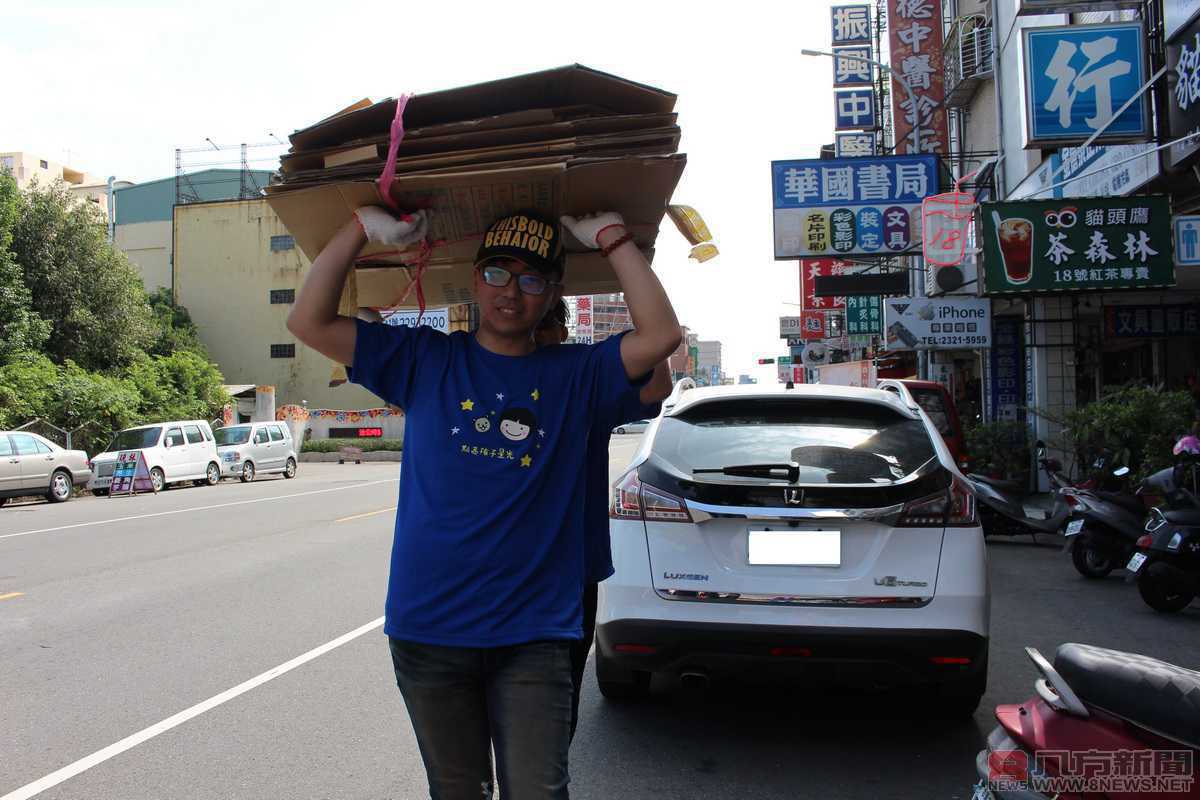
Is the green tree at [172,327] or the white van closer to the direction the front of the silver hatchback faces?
the white van

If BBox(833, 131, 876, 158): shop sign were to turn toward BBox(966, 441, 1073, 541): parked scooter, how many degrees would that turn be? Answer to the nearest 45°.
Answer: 0° — it already faces it

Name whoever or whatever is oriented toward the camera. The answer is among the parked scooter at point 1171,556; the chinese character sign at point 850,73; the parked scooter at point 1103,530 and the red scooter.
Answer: the chinese character sign

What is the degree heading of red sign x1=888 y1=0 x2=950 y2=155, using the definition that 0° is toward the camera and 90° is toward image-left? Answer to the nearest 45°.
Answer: approximately 0°

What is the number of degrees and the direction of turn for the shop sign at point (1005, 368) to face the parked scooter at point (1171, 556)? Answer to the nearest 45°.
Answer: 0° — it already faces it

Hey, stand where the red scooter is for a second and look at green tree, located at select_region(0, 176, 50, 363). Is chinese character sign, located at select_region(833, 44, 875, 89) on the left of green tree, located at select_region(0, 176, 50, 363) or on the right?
right

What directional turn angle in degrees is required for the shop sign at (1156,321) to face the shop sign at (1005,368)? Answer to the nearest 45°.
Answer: approximately 135° to its right

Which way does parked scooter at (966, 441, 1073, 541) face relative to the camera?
to the viewer's right

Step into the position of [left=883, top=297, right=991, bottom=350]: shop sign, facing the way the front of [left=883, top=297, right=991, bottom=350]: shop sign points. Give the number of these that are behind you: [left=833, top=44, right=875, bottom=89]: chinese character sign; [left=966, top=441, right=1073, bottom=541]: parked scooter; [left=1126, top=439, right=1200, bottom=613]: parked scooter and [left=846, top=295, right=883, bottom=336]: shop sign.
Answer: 2
